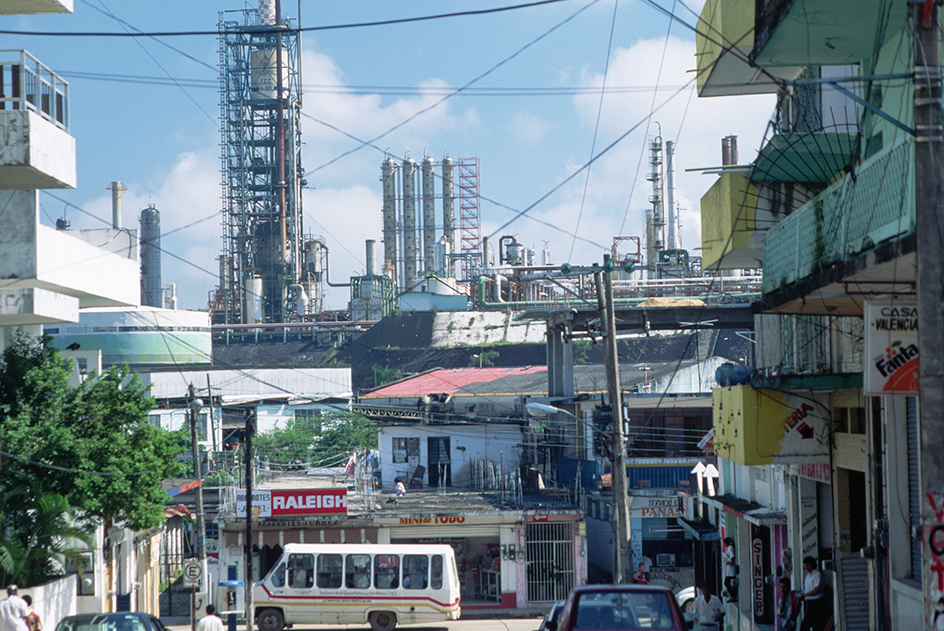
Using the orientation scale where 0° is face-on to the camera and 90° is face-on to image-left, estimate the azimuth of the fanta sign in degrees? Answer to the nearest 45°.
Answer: approximately 0°

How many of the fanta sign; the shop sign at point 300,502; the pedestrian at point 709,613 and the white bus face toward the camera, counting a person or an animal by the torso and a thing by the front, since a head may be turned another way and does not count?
3

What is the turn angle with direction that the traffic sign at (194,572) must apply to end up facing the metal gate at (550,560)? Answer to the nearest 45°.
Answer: approximately 135° to its left

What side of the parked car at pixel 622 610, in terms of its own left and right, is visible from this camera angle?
back

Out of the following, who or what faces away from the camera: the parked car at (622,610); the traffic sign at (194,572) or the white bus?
the parked car

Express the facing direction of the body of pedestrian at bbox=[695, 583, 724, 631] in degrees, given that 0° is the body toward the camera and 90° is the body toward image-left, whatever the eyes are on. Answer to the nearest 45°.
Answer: approximately 0°

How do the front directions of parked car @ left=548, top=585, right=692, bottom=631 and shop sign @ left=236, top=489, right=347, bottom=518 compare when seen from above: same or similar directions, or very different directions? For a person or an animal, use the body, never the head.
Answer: very different directions

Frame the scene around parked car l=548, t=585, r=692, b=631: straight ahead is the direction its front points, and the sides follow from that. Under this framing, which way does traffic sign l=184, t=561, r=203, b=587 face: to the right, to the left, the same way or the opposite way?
the opposite way

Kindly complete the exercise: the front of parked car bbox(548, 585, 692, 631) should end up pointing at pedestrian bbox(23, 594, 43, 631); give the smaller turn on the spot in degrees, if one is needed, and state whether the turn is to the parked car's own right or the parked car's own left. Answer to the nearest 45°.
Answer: approximately 45° to the parked car's own left

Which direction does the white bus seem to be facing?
to the viewer's left

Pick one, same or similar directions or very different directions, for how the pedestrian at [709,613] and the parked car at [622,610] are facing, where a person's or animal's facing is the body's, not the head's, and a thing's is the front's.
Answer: very different directions
